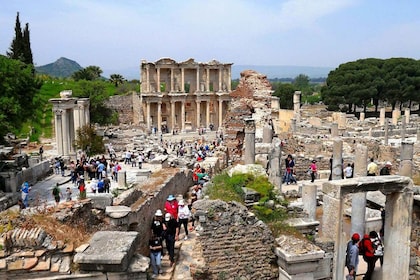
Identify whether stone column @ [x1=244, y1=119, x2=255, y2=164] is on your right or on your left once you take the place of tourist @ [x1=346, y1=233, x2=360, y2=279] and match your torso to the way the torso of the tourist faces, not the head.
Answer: on your left
